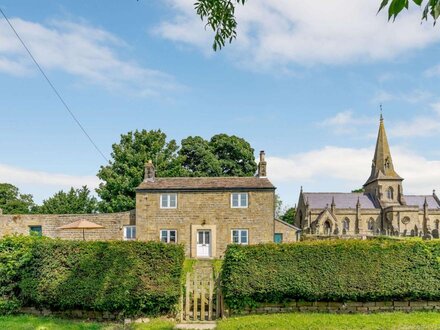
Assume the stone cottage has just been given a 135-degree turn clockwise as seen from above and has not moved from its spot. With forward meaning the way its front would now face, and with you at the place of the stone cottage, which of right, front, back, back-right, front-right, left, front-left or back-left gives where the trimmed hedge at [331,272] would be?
back-left

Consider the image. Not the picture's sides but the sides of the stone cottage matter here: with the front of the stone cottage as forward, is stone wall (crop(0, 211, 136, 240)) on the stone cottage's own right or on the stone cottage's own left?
on the stone cottage's own right

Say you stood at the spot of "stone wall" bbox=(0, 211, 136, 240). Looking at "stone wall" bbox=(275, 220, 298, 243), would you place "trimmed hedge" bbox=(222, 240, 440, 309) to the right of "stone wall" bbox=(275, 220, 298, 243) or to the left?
right

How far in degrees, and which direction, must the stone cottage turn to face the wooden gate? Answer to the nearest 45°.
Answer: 0° — it already faces it

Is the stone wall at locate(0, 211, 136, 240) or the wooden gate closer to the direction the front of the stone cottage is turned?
the wooden gate

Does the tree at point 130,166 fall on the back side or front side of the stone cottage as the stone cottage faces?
on the back side

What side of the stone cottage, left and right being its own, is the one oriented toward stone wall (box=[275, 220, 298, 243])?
left

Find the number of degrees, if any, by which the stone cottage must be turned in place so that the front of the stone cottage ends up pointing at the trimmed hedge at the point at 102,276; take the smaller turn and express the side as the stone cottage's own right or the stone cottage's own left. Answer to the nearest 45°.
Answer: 0° — it already faces it

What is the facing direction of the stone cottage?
toward the camera

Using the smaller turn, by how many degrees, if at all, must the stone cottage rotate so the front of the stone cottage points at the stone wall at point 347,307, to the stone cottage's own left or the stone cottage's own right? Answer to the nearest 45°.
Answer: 0° — it already faces it

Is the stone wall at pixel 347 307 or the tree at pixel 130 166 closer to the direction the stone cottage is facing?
the stone wall
